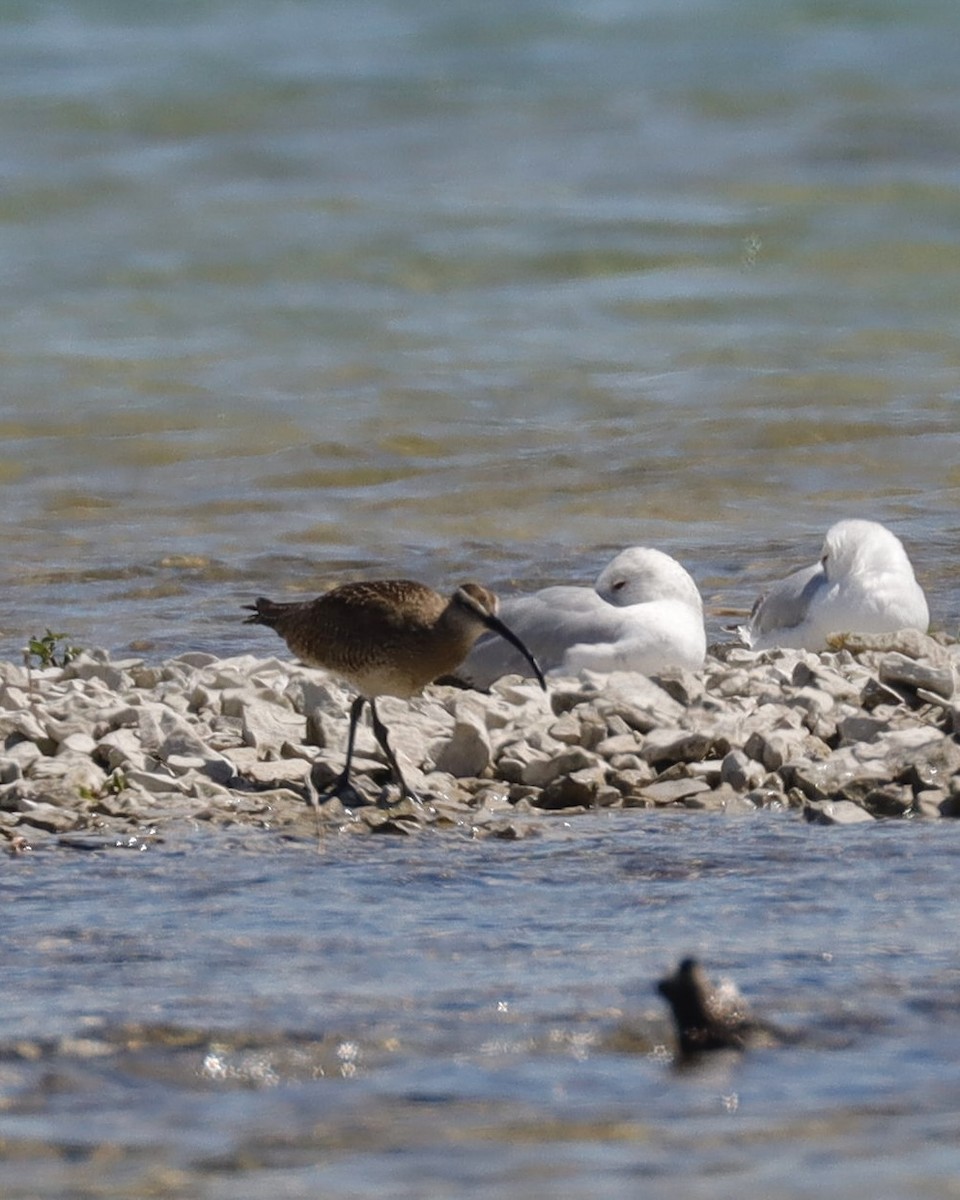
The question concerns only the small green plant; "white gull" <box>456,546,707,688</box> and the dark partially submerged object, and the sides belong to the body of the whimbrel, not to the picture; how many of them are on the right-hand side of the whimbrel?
1

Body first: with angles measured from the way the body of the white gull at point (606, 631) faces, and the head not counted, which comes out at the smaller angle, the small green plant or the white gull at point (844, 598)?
the white gull

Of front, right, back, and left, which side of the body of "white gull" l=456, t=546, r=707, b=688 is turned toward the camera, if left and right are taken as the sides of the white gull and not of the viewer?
right

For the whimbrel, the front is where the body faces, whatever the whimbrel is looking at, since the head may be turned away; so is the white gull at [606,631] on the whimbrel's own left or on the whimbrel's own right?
on the whimbrel's own left

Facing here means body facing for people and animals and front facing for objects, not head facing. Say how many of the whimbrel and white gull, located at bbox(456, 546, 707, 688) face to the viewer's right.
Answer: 2

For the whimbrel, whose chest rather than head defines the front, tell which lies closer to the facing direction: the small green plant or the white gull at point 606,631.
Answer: the white gull

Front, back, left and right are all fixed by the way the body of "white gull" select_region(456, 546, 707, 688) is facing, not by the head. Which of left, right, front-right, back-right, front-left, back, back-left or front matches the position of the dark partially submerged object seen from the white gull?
right

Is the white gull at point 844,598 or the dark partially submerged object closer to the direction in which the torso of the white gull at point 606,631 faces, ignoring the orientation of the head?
the white gull

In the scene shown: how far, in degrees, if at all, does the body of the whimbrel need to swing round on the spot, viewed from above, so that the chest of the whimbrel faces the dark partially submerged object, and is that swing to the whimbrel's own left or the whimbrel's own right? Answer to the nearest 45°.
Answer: approximately 90° to the whimbrel's own right

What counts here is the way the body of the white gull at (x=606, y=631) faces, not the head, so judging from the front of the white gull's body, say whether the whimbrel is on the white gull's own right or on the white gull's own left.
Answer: on the white gull's own right

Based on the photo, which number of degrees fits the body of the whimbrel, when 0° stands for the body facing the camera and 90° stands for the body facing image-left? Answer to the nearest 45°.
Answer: approximately 270°

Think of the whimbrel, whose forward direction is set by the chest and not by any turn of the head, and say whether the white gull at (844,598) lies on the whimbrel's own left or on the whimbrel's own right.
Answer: on the whimbrel's own left
